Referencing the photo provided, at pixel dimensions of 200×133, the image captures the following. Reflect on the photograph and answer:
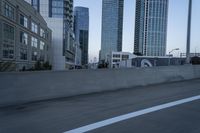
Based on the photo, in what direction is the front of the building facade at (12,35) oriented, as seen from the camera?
facing the viewer and to the right of the viewer
